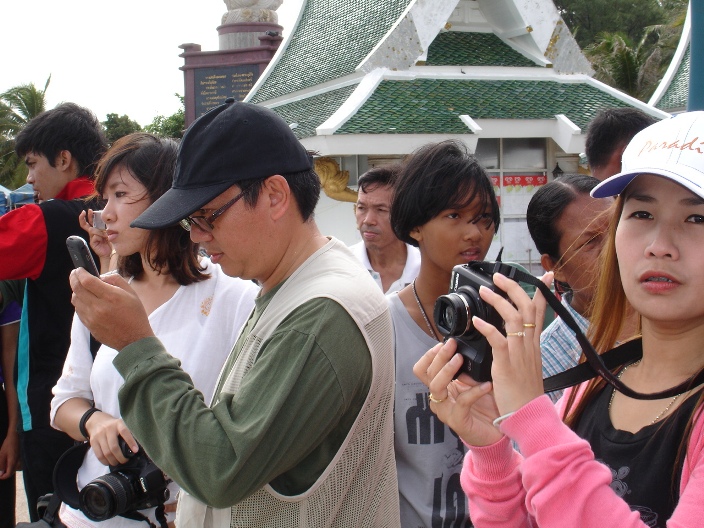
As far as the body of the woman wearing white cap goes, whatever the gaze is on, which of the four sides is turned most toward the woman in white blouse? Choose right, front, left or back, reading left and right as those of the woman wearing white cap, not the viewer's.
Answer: right

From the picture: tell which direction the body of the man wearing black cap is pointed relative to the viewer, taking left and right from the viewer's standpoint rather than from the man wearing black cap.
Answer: facing to the left of the viewer

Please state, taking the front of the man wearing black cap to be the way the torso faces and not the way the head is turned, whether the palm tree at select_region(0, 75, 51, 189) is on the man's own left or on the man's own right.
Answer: on the man's own right

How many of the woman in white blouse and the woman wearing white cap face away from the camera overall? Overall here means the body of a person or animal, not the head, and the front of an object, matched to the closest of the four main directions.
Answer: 0

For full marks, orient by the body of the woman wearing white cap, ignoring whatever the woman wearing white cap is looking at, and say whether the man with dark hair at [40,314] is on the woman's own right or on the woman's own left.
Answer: on the woman's own right

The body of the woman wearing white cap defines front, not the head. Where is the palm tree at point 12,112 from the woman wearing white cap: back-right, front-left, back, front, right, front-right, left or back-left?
right

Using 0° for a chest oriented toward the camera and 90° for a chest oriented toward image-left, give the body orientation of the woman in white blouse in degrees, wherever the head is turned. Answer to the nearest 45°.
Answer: approximately 45°

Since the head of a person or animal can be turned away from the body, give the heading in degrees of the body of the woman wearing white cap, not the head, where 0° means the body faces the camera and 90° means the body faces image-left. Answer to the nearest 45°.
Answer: approximately 45°

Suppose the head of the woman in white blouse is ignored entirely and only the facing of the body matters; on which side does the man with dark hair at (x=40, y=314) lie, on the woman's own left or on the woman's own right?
on the woman's own right
